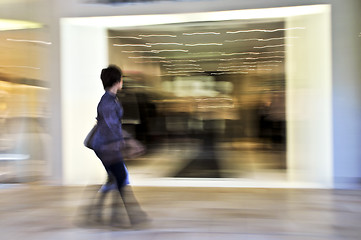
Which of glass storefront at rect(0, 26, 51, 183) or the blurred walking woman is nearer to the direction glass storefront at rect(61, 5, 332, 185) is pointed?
the blurred walking woman

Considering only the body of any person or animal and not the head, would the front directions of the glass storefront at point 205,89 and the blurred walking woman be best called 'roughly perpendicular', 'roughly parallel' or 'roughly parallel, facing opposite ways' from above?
roughly perpendicular

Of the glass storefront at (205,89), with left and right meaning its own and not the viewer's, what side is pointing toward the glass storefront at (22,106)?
right

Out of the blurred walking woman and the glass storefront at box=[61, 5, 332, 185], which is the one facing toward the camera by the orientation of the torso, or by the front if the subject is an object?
the glass storefront

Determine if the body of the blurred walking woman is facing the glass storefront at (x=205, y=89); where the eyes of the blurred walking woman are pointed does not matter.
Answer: no

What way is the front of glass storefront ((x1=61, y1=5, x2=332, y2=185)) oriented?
toward the camera

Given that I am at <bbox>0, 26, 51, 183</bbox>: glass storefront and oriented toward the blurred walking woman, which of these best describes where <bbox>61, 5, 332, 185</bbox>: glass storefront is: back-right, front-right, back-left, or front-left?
front-left
